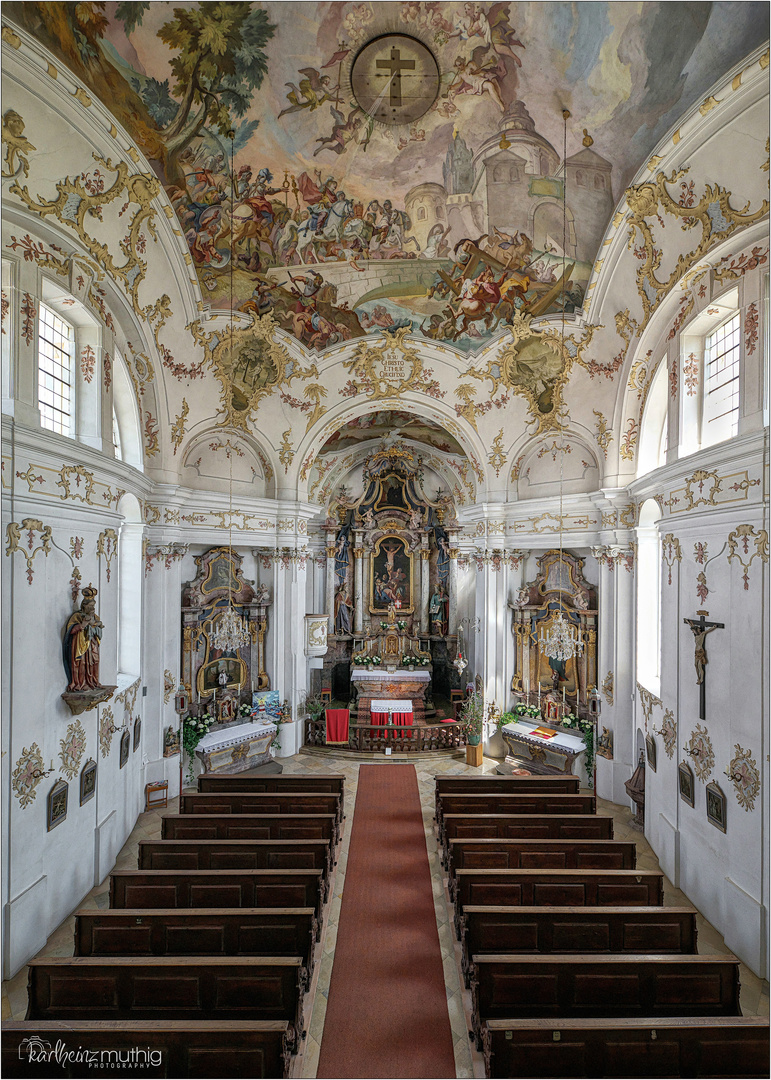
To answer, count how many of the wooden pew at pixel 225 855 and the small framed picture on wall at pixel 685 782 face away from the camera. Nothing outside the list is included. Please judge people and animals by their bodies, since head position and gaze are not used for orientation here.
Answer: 1

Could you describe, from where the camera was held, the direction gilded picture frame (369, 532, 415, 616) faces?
facing the viewer

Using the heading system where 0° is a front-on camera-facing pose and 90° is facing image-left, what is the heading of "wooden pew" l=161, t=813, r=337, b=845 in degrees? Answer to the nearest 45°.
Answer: approximately 180°

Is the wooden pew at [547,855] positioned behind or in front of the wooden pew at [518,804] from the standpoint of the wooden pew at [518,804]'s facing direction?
behind

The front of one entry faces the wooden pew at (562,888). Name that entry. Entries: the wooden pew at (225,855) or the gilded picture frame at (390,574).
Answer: the gilded picture frame

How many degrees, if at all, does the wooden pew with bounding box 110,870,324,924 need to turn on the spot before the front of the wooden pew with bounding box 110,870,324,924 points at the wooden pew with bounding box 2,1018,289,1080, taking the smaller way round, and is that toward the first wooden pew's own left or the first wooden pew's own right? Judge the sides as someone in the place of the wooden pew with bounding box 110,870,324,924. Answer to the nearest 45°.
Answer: approximately 180°

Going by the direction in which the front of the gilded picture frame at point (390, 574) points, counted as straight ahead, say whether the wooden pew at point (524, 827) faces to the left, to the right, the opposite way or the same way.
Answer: the opposite way

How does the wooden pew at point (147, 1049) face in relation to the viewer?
away from the camera

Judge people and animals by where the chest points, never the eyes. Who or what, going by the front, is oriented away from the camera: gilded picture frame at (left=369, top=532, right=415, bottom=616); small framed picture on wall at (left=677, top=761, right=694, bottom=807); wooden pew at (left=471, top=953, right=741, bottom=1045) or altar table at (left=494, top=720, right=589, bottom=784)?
the wooden pew

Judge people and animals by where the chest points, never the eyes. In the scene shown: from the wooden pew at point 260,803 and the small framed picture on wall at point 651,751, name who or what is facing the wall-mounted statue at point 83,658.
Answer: the small framed picture on wall

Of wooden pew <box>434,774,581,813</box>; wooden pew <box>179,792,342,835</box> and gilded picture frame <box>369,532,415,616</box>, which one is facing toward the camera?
the gilded picture frame

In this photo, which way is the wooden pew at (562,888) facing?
away from the camera

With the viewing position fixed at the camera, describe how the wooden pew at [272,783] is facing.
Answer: facing away from the viewer

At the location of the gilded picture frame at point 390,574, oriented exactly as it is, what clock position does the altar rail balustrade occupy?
The altar rail balustrade is roughly at 12 o'clock from the gilded picture frame.

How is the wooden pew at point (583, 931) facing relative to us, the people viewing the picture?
facing away from the viewer

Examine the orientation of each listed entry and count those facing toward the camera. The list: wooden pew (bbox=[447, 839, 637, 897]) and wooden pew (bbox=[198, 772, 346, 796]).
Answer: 0
